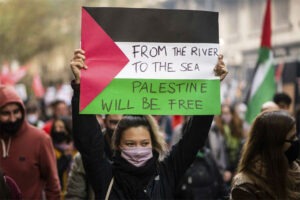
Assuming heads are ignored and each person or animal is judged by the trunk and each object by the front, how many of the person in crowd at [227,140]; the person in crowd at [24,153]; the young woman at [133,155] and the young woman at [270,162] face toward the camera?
3
